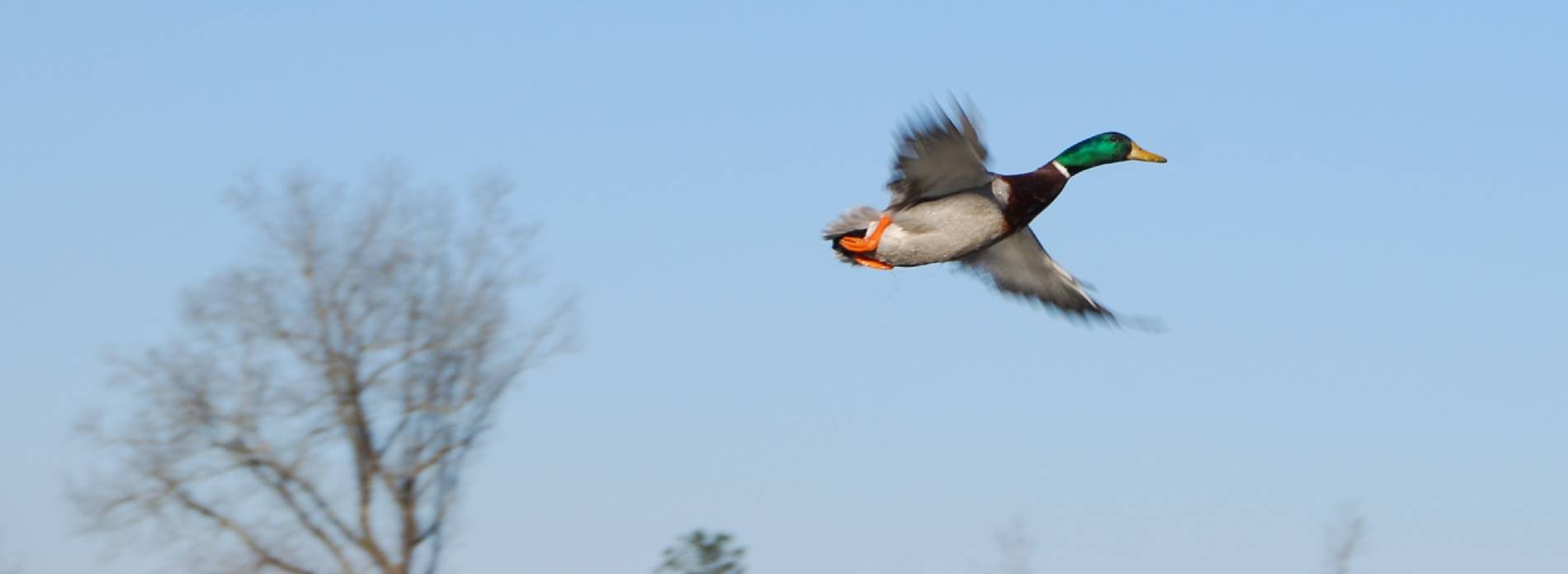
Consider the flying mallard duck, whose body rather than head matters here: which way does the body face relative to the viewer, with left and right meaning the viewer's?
facing to the right of the viewer
